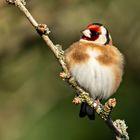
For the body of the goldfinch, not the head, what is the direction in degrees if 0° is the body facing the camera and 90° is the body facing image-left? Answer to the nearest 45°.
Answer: approximately 0°
